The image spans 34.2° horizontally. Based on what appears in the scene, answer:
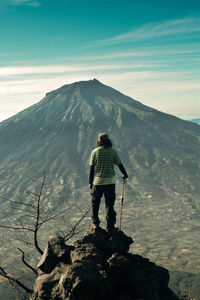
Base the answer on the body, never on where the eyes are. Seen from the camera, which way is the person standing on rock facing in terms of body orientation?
away from the camera
